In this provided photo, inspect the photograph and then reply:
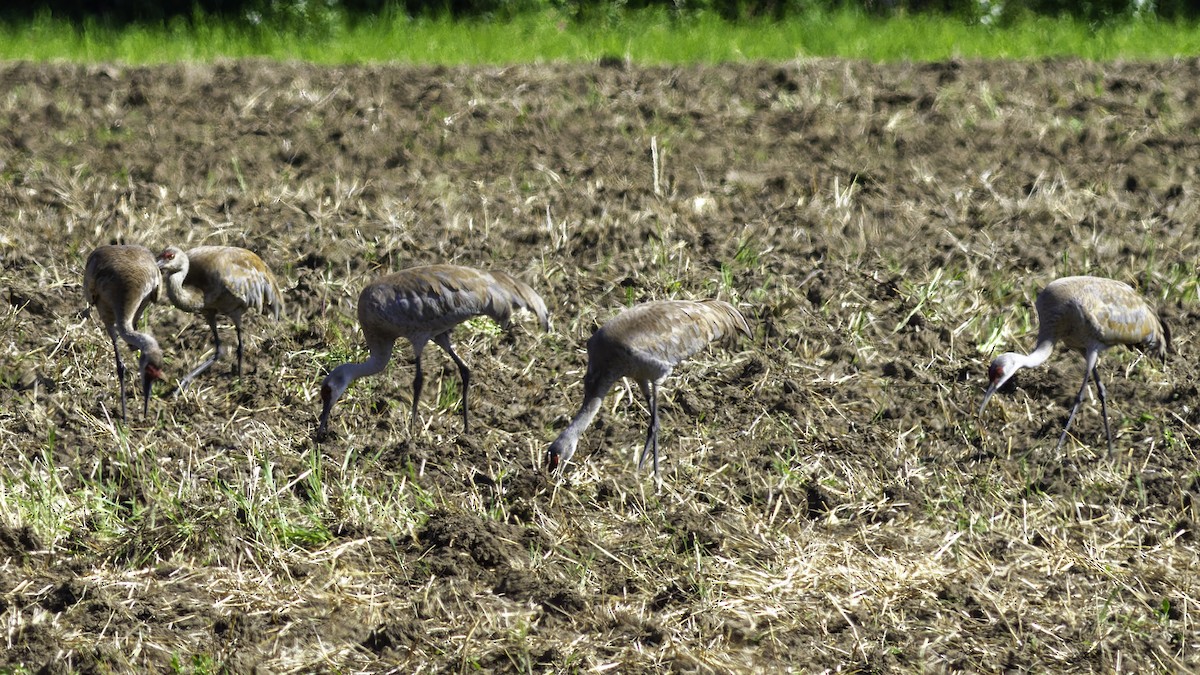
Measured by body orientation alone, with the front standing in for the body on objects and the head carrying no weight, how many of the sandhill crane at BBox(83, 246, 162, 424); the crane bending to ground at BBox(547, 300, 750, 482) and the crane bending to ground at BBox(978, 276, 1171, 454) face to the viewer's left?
2

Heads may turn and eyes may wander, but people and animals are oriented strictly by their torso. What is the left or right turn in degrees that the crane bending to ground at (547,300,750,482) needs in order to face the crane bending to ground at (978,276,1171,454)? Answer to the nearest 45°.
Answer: approximately 180°

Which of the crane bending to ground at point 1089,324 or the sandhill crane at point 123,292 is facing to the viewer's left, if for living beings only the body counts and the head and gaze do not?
the crane bending to ground

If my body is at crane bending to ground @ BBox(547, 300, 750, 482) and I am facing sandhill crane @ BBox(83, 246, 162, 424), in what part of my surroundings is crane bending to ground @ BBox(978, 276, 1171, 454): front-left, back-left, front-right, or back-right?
back-right

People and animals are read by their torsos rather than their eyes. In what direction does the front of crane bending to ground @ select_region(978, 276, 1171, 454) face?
to the viewer's left

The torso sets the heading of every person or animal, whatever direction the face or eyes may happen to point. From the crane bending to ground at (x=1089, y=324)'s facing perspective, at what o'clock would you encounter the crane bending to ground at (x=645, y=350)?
the crane bending to ground at (x=645, y=350) is roughly at 11 o'clock from the crane bending to ground at (x=1089, y=324).

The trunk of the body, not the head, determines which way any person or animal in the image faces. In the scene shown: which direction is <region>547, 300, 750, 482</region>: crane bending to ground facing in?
to the viewer's left

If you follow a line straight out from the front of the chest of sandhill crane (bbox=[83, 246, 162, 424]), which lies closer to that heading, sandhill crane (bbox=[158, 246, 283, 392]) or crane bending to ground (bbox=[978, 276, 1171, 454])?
the crane bending to ground

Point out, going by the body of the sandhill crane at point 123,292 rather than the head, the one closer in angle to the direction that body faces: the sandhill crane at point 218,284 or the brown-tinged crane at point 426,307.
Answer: the brown-tinged crane
